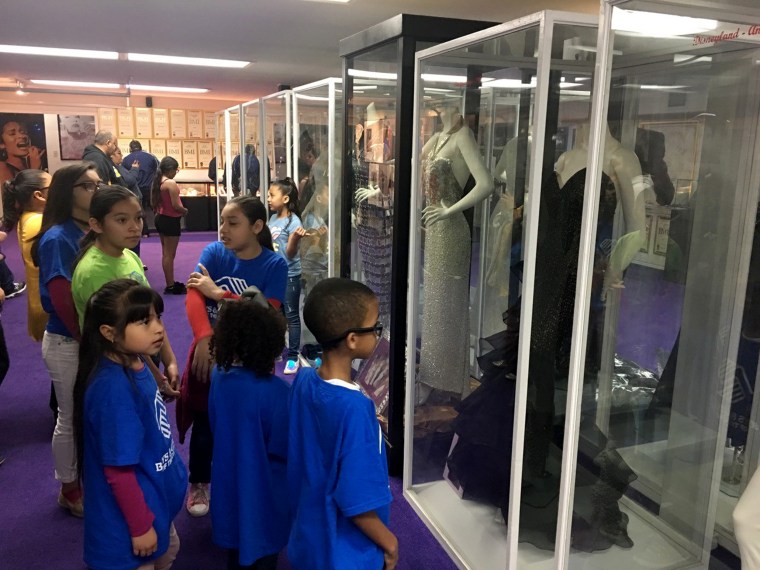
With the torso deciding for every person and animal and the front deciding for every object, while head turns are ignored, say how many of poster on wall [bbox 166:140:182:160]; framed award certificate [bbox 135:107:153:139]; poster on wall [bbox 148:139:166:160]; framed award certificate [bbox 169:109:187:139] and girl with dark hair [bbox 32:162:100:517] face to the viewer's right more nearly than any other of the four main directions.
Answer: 1

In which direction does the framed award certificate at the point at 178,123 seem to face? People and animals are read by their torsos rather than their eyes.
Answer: toward the camera

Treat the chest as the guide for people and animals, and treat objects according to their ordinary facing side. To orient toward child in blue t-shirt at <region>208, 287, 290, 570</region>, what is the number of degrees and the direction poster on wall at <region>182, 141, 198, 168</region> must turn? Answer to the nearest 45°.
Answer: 0° — it already faces them

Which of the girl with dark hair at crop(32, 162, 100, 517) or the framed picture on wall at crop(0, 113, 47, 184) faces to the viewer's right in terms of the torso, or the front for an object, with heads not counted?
the girl with dark hair

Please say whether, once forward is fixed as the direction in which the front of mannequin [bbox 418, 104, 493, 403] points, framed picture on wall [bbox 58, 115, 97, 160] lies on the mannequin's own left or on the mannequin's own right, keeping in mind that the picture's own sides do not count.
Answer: on the mannequin's own right

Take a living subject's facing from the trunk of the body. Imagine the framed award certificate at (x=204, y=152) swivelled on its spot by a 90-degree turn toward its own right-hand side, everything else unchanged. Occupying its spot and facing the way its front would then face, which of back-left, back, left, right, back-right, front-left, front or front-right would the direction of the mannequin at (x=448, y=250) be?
left

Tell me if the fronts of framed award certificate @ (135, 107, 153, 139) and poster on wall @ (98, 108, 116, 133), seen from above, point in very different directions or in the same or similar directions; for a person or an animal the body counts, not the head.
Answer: same or similar directions

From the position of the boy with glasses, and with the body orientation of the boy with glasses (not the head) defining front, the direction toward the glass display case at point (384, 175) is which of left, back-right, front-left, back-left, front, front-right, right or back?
front-left

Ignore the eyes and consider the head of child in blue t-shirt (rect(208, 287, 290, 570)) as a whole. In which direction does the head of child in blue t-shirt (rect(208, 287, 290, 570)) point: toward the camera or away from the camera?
away from the camera

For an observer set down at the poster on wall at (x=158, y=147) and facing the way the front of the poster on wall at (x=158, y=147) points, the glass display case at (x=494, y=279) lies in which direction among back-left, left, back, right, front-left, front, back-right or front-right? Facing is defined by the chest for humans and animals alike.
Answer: front

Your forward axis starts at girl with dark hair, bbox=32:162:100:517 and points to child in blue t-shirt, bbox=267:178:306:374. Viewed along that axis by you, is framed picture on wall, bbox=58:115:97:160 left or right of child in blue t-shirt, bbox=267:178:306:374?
left

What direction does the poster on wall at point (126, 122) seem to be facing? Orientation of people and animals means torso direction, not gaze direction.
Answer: toward the camera

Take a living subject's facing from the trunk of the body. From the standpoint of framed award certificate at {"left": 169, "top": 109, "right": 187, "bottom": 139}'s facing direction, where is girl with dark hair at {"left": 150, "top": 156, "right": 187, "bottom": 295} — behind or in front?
in front

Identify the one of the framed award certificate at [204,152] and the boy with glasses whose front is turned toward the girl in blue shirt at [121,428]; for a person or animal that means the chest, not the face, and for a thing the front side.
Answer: the framed award certificate

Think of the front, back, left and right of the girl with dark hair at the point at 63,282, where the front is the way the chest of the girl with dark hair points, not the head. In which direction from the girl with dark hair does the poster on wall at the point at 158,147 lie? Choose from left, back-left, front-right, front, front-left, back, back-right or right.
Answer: left

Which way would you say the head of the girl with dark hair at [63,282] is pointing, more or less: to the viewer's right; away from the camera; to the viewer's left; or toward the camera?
to the viewer's right

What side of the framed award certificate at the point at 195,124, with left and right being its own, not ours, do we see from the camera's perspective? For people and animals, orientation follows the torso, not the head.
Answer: front
